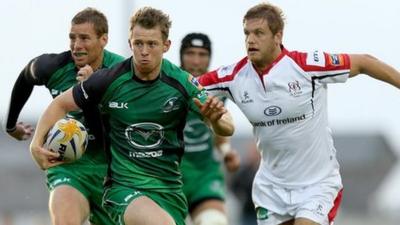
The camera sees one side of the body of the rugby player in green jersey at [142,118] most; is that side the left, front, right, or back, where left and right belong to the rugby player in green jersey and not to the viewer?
front

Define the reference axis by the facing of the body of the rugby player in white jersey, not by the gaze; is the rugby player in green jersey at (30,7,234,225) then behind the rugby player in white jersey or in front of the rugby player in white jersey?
in front

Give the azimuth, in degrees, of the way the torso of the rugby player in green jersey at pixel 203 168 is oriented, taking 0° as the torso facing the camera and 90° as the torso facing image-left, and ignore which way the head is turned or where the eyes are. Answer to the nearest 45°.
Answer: approximately 0°

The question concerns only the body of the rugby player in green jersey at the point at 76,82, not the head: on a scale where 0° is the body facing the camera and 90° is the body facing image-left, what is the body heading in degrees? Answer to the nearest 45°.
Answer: approximately 45°

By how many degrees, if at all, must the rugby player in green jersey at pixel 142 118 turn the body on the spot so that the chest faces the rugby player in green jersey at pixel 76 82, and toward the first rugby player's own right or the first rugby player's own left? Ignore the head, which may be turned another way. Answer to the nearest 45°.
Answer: approximately 135° to the first rugby player's own right

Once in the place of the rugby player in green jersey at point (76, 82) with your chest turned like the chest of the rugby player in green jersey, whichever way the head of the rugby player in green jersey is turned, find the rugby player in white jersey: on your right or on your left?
on your left

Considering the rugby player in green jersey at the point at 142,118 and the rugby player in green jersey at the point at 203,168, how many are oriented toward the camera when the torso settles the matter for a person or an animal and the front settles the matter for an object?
2

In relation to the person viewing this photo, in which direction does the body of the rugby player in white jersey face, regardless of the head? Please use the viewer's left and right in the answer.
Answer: facing the viewer and to the left of the viewer

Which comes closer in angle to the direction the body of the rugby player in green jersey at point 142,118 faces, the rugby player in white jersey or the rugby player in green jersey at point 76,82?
the rugby player in white jersey

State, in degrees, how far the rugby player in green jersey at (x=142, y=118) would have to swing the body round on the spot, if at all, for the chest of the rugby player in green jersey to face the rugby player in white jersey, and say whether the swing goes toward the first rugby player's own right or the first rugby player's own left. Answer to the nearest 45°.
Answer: approximately 90° to the first rugby player's own left

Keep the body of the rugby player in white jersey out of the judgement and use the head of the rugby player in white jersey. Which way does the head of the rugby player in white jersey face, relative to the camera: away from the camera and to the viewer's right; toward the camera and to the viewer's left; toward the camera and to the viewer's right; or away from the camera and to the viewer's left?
toward the camera and to the viewer's left
